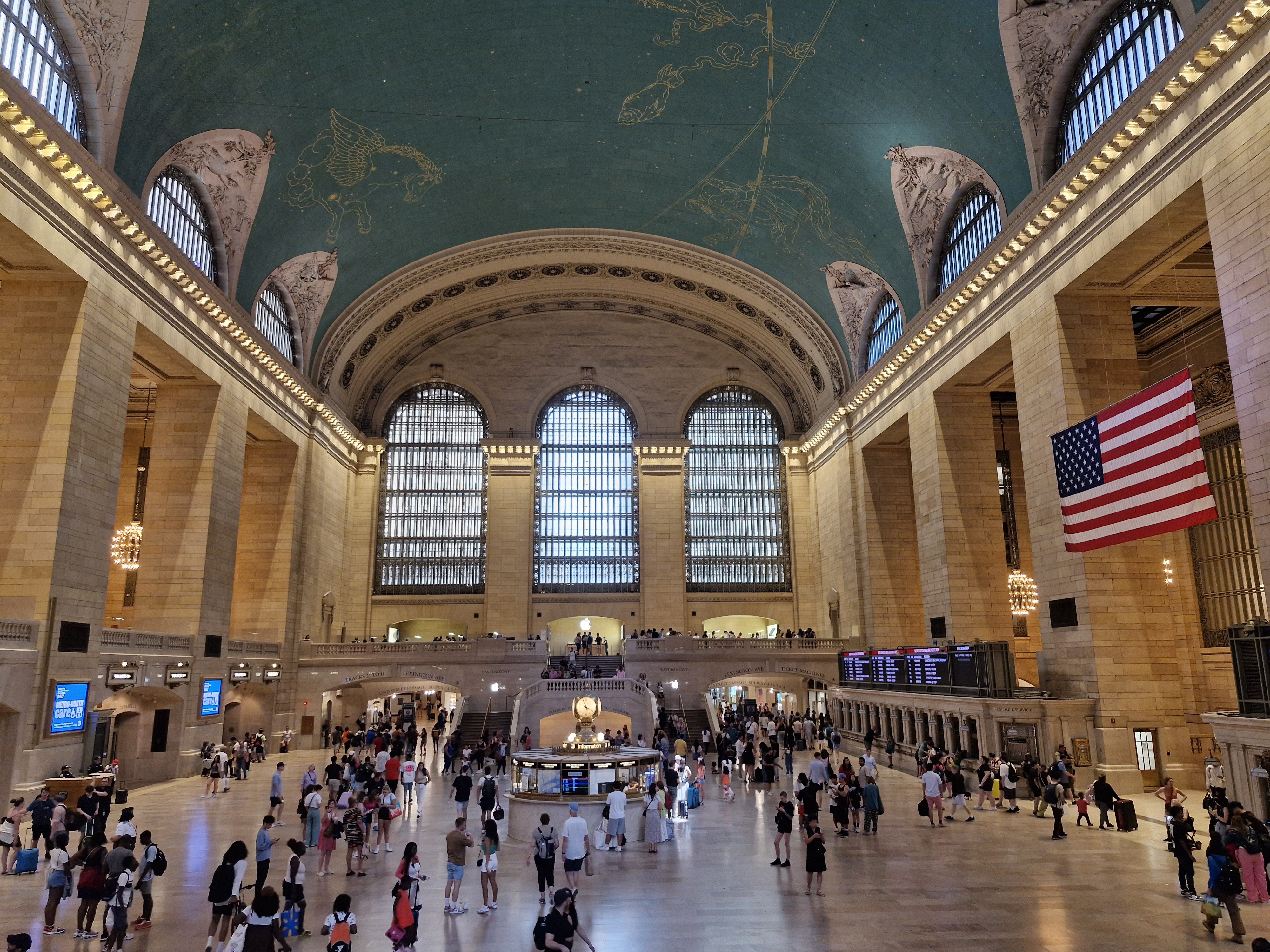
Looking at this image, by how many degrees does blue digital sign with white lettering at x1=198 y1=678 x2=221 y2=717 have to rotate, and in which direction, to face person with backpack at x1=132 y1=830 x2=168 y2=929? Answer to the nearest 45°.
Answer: approximately 45° to its right

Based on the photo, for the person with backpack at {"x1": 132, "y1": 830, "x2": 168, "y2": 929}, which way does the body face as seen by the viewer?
to the viewer's left

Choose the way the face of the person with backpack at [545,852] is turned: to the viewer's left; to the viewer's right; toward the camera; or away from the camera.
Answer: away from the camera

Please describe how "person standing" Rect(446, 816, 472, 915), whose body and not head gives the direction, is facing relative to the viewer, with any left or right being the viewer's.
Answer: facing away from the viewer and to the right of the viewer

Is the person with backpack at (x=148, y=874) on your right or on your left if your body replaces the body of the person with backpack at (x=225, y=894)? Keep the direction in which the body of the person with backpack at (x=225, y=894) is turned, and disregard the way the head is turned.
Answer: on your left

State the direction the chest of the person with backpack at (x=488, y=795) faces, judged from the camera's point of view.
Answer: away from the camera

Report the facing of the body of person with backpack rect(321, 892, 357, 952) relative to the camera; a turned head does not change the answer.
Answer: away from the camera

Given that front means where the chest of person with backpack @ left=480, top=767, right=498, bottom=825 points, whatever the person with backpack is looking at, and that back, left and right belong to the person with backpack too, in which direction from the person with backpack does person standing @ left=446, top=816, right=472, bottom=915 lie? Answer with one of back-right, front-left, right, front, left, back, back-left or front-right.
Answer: back

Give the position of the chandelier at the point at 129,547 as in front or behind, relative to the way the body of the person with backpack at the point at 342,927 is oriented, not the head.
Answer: in front

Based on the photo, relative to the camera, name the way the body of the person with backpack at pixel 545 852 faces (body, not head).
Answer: away from the camera

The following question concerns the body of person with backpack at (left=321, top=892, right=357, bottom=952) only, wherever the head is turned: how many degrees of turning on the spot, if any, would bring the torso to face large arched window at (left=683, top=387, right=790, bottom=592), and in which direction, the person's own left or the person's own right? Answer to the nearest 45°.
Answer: approximately 45° to the person's own right

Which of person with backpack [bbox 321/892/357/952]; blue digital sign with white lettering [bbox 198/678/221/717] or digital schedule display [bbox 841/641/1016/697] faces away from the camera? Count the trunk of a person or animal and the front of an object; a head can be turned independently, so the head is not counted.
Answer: the person with backpack
